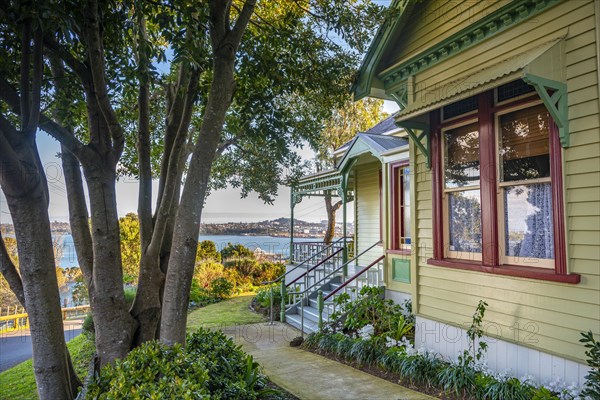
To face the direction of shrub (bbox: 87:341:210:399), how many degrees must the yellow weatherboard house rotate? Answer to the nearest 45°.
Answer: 0° — it already faces it

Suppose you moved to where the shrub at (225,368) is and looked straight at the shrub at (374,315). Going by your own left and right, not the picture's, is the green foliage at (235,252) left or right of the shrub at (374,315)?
left

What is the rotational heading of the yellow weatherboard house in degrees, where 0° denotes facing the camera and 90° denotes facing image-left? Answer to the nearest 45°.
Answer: approximately 45°

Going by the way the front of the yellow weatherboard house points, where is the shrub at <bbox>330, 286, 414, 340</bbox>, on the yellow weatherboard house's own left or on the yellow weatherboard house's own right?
on the yellow weatherboard house's own right
